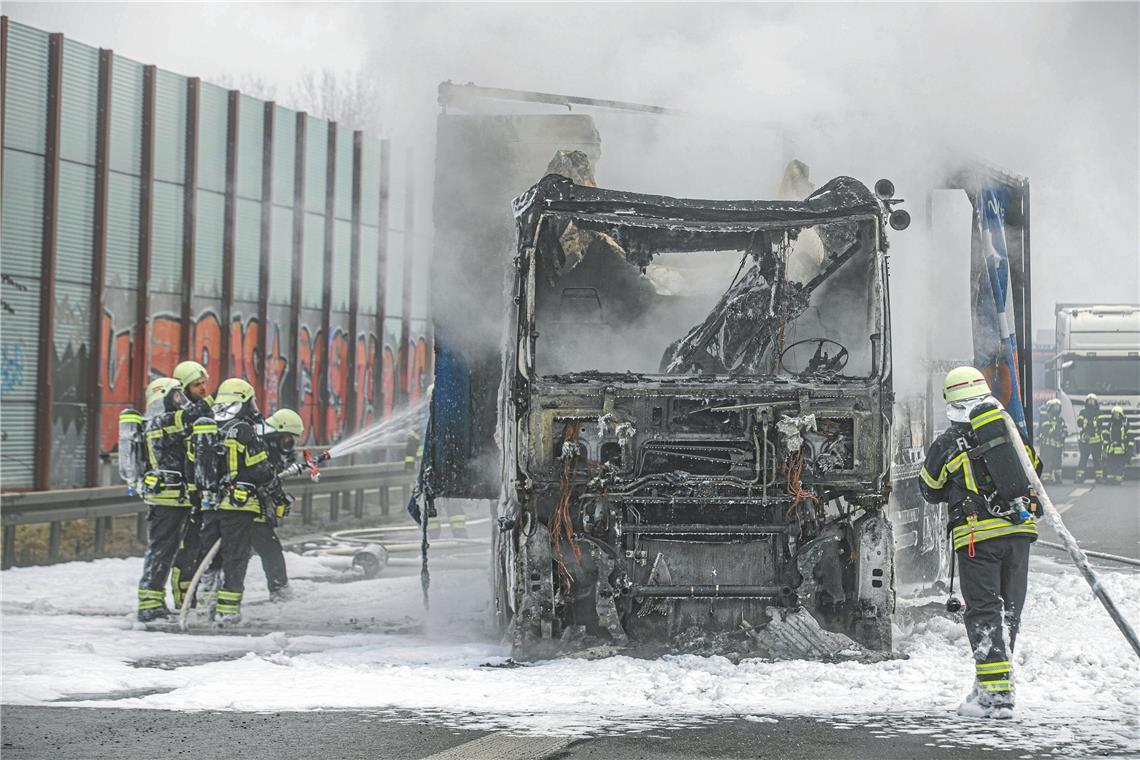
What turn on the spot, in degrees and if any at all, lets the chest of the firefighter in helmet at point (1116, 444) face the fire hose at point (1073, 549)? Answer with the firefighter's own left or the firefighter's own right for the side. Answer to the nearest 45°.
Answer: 0° — they already face it

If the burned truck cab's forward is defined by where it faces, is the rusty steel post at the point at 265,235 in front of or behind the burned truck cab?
behind

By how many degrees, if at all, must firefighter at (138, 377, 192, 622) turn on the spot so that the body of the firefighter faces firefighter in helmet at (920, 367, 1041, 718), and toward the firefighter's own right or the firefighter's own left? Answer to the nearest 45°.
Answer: approximately 45° to the firefighter's own right

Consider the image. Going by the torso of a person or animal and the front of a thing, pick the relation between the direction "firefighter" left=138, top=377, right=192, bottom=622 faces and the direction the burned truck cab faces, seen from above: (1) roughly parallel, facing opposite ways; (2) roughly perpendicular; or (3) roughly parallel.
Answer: roughly perpendicular

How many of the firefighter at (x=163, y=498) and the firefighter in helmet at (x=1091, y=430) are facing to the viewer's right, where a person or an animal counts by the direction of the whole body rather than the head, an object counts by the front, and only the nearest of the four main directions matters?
1

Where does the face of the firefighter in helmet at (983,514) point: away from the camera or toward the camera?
away from the camera

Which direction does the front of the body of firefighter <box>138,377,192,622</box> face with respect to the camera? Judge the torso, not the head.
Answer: to the viewer's right

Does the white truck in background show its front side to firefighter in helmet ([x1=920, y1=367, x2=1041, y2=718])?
yes

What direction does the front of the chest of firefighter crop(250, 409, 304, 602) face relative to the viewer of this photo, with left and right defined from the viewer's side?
facing to the right of the viewer
